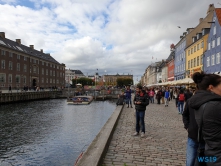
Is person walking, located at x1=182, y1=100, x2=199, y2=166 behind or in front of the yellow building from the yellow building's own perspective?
in front

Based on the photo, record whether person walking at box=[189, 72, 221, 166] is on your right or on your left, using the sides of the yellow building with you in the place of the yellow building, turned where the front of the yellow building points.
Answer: on your left

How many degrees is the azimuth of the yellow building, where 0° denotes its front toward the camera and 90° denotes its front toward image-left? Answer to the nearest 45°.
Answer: approximately 45°
